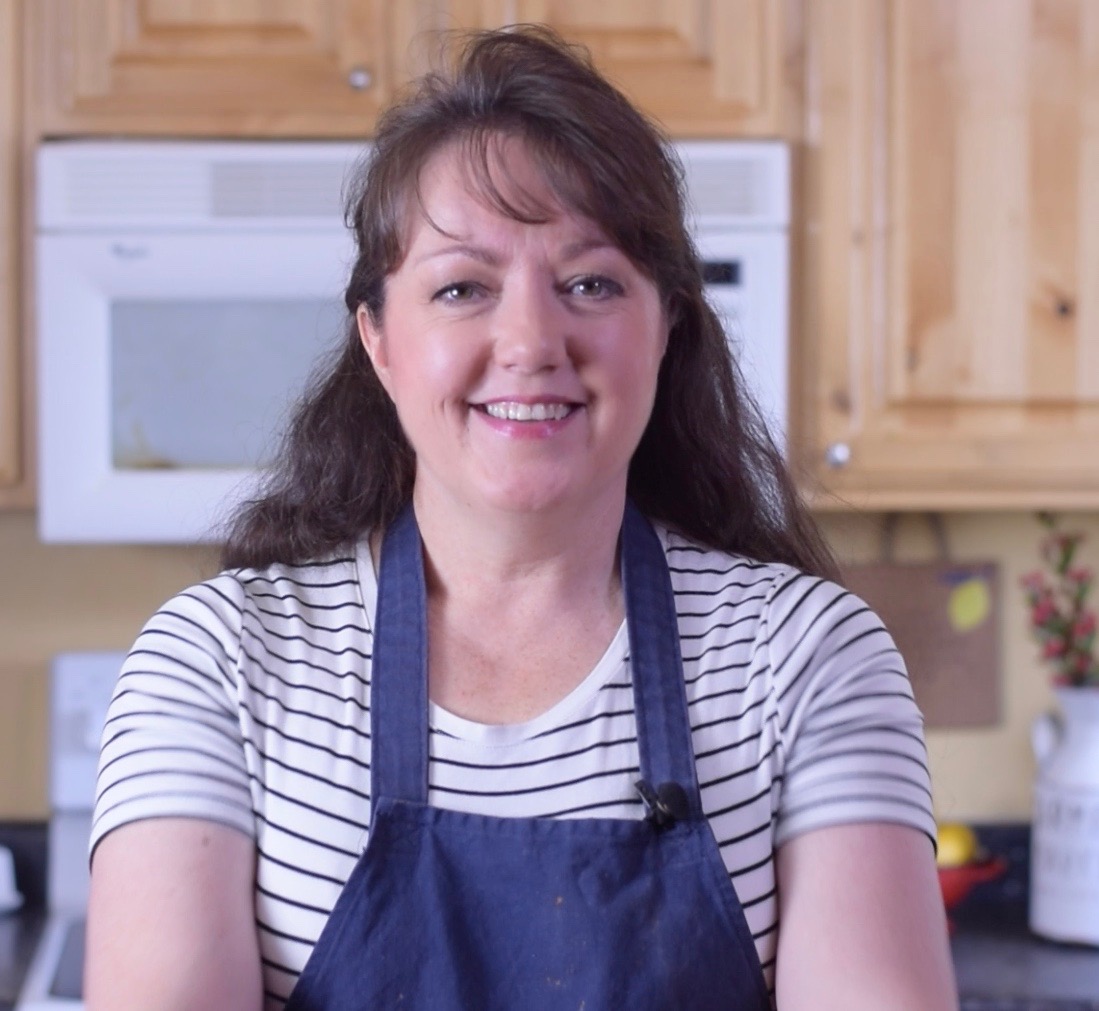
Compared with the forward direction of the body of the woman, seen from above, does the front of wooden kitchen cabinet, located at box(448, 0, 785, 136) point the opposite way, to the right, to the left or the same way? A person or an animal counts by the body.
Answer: the same way

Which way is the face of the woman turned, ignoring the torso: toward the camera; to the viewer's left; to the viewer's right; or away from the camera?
toward the camera

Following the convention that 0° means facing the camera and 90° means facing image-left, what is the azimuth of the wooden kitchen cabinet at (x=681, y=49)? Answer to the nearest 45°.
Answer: approximately 0°

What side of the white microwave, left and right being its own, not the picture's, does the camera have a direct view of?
front

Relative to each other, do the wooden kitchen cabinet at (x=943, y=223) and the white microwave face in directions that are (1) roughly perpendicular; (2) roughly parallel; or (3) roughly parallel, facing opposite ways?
roughly parallel

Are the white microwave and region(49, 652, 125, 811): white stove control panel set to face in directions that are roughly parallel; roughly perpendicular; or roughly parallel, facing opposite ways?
roughly parallel

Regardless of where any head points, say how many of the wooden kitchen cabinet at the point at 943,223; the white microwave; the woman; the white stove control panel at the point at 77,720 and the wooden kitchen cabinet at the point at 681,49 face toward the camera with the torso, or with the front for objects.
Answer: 5

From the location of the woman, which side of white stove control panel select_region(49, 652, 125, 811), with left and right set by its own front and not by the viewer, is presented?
front

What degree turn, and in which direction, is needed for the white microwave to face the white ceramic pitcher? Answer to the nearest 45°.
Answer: approximately 90° to its left

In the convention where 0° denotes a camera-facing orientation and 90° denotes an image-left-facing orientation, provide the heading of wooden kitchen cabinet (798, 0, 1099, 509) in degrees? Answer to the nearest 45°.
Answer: approximately 0°

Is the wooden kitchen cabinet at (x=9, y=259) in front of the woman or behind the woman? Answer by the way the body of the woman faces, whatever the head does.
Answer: behind
